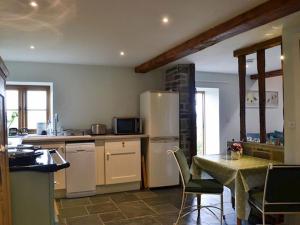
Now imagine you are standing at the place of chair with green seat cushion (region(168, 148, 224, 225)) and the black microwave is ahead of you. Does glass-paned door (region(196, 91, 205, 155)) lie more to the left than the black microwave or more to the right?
right

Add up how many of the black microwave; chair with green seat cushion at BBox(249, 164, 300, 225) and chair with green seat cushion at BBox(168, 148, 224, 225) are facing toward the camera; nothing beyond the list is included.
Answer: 1

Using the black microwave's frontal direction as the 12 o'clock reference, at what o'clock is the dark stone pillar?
The dark stone pillar is roughly at 9 o'clock from the black microwave.

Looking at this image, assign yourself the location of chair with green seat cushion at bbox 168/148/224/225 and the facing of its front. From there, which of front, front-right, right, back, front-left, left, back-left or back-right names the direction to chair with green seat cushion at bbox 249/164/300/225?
front-right

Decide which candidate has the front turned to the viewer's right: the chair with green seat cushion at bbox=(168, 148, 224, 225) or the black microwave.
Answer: the chair with green seat cushion

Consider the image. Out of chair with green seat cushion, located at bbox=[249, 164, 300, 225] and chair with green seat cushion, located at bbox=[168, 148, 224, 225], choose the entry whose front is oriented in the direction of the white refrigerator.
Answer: chair with green seat cushion, located at bbox=[249, 164, 300, 225]

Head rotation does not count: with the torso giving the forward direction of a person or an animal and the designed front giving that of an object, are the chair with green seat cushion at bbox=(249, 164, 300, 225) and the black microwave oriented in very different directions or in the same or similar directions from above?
very different directions

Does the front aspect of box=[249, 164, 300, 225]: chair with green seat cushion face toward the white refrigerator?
yes

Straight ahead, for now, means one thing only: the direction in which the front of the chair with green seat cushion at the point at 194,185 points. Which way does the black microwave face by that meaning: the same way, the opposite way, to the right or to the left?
to the right

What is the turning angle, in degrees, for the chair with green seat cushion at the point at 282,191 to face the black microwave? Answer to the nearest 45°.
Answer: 0° — it already faces it

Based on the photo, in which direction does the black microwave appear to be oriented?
toward the camera

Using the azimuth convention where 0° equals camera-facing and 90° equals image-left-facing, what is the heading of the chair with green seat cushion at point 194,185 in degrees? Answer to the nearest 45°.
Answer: approximately 270°

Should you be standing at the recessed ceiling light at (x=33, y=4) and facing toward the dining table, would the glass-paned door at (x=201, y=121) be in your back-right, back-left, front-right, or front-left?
front-left
